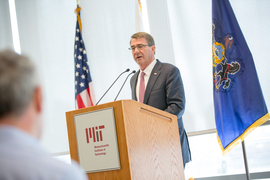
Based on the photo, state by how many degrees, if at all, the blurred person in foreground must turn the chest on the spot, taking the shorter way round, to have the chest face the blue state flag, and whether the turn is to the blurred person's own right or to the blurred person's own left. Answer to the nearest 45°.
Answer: approximately 45° to the blurred person's own right

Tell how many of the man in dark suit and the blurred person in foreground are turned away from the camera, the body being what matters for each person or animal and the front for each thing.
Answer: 1

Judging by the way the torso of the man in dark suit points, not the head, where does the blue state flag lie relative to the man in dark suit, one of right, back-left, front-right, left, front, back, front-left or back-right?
back

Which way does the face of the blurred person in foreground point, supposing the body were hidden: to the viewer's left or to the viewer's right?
to the viewer's right

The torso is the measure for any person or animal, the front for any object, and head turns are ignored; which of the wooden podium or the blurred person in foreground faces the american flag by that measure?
the blurred person in foreground

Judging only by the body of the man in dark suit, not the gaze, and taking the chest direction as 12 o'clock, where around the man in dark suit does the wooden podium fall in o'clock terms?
The wooden podium is roughly at 11 o'clock from the man in dark suit.

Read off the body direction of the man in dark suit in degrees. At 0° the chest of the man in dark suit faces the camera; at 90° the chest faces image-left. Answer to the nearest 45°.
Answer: approximately 45°

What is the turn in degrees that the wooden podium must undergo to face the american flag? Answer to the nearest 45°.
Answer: approximately 135° to its right

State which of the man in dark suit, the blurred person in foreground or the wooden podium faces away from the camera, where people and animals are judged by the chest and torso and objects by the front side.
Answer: the blurred person in foreground

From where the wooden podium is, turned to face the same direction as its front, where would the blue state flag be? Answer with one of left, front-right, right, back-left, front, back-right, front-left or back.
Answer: back

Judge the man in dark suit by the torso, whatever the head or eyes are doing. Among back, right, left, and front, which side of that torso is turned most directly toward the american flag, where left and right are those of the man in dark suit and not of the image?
right

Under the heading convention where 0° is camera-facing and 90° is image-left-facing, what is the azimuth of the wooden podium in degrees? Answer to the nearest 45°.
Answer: approximately 45°

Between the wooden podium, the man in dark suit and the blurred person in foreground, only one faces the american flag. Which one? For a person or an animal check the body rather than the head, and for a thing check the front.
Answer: the blurred person in foreground

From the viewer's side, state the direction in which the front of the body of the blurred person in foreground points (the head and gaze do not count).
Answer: away from the camera

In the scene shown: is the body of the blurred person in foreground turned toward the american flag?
yes

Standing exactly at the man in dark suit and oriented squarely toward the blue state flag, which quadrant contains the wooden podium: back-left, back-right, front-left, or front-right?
back-right
